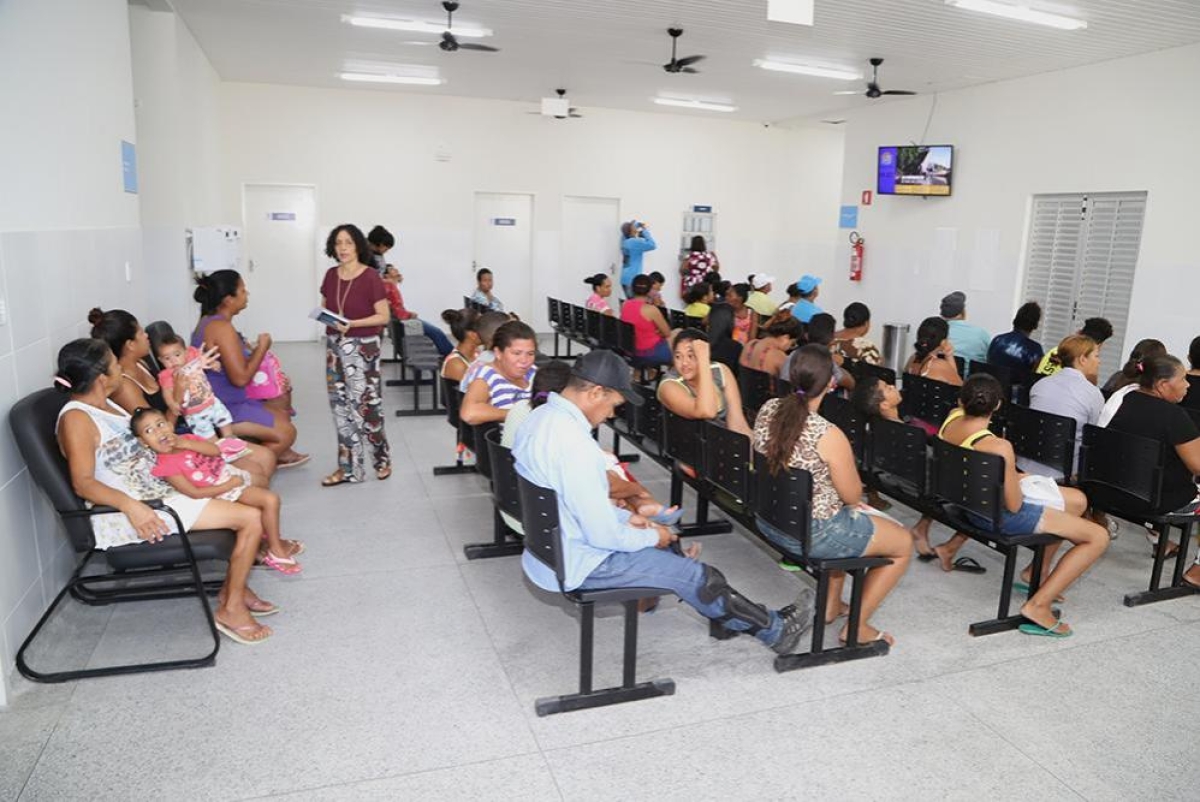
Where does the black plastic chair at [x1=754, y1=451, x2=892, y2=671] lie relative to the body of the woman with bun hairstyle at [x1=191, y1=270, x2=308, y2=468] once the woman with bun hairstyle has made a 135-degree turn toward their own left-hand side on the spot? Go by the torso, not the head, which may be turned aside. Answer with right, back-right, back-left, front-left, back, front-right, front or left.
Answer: back

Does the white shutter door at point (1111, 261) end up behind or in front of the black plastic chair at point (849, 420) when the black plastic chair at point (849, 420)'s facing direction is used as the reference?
in front

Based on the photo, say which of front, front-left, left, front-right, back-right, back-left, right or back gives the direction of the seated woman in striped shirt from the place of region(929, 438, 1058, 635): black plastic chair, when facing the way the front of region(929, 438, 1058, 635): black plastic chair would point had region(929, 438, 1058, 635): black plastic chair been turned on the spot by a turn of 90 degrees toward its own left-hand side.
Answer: front-left

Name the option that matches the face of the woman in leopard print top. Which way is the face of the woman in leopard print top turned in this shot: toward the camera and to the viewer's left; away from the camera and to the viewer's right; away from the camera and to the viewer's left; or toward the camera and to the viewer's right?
away from the camera and to the viewer's right

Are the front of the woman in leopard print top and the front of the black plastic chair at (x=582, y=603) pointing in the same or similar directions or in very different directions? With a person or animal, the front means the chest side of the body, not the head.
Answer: same or similar directions

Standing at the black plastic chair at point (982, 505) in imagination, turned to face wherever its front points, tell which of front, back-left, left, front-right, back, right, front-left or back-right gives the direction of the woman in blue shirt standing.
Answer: left

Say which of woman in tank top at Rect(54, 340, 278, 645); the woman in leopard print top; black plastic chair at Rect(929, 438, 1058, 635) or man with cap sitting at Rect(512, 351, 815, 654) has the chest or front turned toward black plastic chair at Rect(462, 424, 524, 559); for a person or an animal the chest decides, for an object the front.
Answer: the woman in tank top

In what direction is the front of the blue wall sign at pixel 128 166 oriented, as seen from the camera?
facing the viewer and to the right of the viewer

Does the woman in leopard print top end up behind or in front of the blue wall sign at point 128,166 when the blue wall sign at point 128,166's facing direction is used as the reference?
in front

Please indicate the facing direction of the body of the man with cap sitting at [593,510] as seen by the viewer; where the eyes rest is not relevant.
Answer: to the viewer's right

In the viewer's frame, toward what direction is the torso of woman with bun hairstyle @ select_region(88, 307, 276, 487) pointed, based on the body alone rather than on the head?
to the viewer's right

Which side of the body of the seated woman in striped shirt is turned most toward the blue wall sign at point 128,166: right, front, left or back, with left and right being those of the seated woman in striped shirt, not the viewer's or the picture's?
back

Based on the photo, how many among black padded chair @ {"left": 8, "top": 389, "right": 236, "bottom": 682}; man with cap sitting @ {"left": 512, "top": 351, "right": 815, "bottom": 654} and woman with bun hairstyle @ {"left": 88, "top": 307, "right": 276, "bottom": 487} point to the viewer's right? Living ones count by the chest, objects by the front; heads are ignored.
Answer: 3
